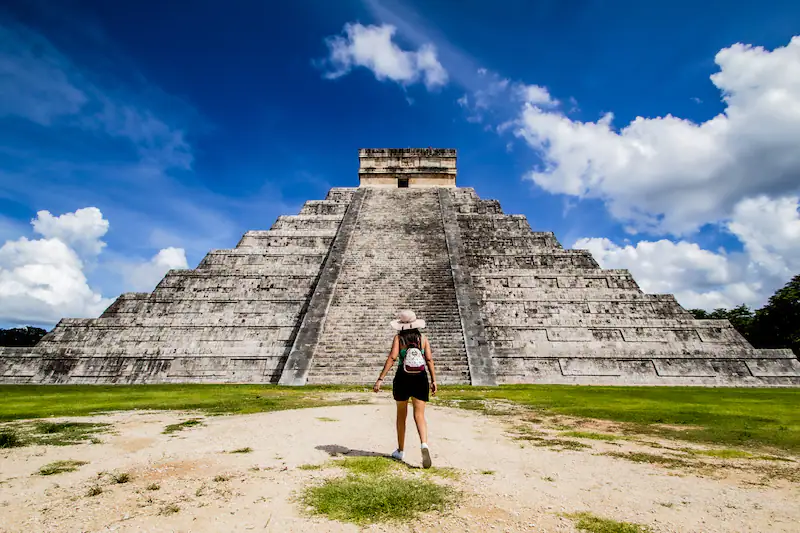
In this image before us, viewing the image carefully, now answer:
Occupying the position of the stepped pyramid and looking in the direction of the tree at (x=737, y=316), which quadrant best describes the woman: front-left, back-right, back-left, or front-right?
back-right

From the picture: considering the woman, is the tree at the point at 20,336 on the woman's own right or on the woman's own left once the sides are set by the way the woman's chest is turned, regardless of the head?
on the woman's own left

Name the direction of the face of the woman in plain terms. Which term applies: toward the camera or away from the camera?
away from the camera

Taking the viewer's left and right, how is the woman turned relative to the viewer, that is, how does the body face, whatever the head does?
facing away from the viewer

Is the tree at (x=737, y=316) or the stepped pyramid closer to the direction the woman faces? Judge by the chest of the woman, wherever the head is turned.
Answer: the stepped pyramid

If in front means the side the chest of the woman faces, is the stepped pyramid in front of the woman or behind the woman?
in front

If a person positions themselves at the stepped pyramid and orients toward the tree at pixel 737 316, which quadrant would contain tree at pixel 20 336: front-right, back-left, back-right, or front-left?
back-left

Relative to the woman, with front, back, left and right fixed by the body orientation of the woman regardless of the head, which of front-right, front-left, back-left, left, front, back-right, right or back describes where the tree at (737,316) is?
front-right

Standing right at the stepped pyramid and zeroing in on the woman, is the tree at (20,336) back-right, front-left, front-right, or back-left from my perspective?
back-right
